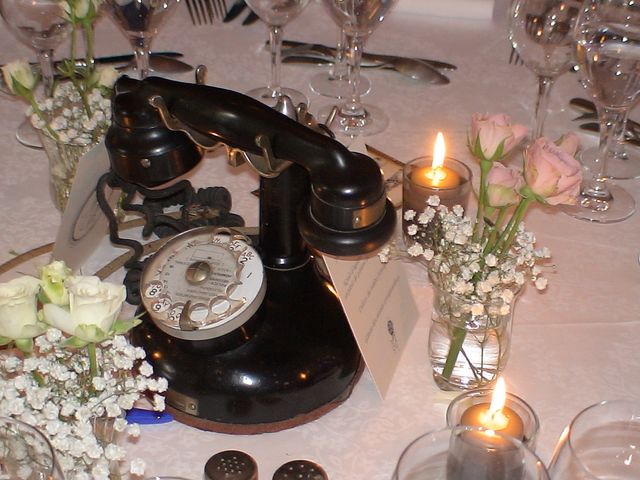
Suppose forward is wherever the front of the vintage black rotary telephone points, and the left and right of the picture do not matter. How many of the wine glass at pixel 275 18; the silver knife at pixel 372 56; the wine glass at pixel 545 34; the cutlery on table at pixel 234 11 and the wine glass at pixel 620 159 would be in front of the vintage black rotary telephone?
0

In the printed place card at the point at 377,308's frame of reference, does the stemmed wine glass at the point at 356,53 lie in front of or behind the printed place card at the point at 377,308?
behind

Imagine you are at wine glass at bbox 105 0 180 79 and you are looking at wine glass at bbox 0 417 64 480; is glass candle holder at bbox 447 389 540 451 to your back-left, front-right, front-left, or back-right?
front-left

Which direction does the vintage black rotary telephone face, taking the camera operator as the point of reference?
facing the viewer and to the left of the viewer

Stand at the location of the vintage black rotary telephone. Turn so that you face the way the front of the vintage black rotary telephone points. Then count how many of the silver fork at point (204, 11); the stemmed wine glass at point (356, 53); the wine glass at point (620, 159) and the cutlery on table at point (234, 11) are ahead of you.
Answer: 0

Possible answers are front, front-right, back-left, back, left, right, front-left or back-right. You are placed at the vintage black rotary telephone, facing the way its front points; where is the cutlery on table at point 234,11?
back-right

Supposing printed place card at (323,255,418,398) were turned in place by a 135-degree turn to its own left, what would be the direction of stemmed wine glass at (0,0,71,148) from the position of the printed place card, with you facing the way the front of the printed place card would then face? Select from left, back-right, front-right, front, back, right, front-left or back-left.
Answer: front-left

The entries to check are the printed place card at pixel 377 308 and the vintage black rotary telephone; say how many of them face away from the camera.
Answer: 0

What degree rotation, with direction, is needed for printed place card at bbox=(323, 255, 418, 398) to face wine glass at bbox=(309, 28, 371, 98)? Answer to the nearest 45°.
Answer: approximately 135° to its left

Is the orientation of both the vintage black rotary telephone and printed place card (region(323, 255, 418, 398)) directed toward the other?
no

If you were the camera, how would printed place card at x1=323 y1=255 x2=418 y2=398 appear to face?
facing the viewer and to the right of the viewer
